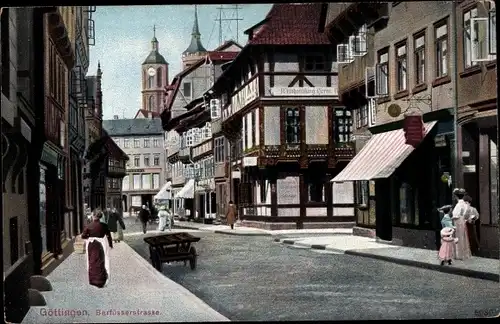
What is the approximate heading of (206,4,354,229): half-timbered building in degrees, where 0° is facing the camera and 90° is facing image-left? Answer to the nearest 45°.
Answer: approximately 0°

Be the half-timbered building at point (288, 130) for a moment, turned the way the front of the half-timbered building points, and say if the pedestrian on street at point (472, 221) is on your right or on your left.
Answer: on your left

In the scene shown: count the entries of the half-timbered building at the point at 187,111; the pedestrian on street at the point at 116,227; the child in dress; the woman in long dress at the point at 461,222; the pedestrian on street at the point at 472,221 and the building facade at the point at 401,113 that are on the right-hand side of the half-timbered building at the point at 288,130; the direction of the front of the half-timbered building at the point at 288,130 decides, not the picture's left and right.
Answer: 2
